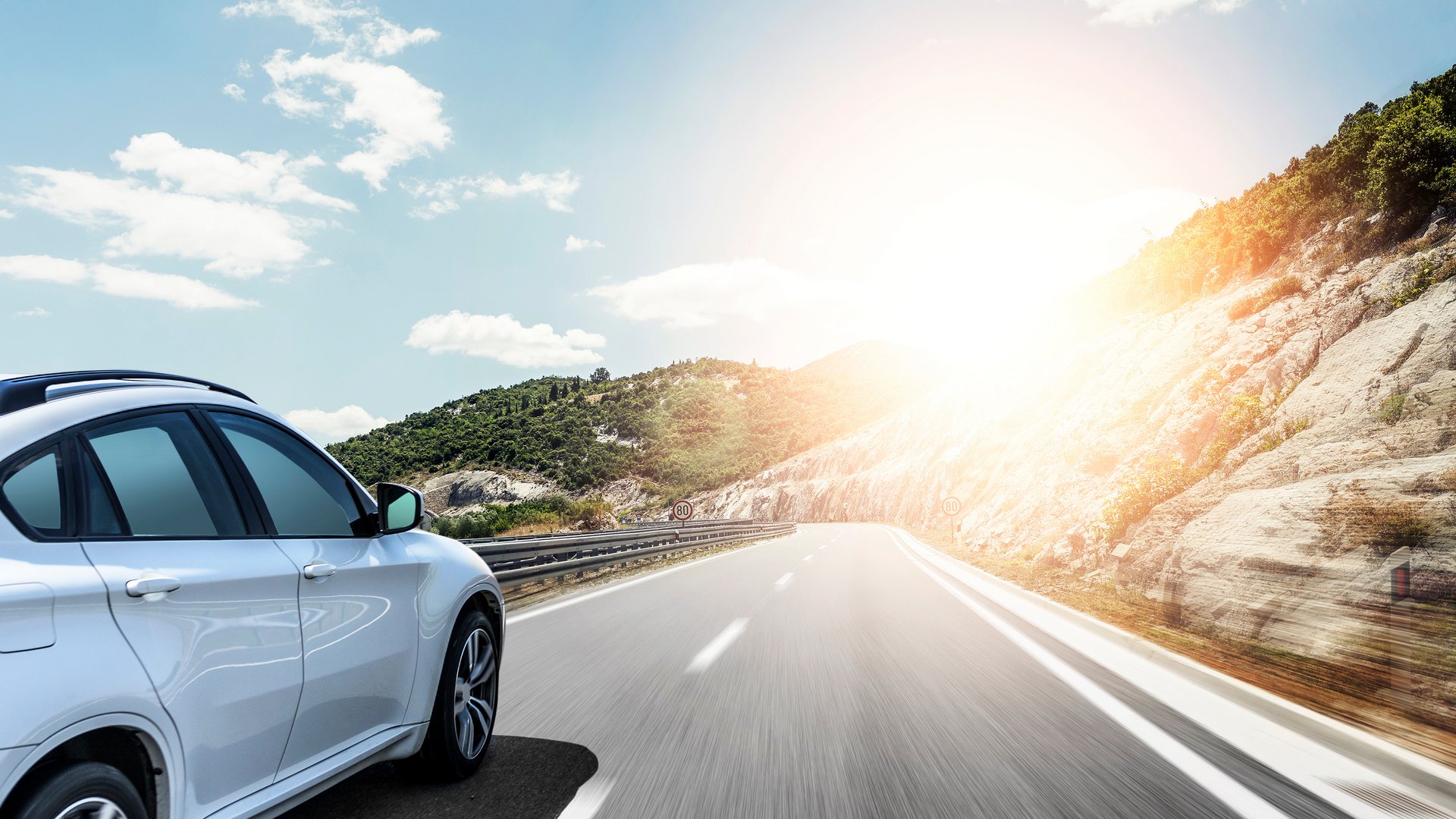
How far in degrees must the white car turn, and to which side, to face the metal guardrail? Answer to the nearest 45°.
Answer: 0° — it already faces it

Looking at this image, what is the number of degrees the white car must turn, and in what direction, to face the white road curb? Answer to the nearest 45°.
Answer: approximately 45° to its right

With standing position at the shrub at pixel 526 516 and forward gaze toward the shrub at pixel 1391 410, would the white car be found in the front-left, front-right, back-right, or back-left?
front-right

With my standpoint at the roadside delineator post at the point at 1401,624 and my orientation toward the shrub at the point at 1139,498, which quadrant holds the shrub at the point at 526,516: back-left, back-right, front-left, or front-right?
front-left

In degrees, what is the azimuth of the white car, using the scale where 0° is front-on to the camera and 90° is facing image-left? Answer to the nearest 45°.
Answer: approximately 225°

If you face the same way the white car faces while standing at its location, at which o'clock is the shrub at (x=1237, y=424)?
The shrub is roughly at 1 o'clock from the white car.

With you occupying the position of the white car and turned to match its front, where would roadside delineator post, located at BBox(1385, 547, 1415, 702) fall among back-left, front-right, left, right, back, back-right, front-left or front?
front-right

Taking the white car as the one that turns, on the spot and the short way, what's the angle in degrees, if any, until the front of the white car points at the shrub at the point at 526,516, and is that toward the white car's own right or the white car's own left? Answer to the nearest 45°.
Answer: approximately 45° to the white car's own left

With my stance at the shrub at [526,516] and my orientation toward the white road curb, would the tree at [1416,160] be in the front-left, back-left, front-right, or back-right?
front-left

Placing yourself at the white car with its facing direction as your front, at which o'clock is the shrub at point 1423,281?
The shrub is roughly at 1 o'clock from the white car.

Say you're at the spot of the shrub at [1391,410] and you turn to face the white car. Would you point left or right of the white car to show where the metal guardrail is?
right
